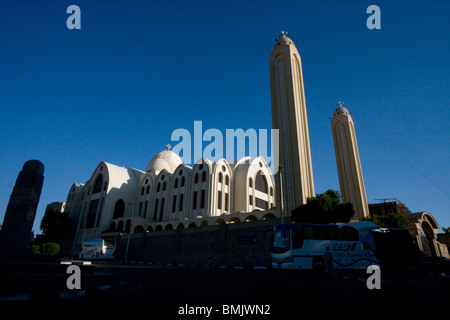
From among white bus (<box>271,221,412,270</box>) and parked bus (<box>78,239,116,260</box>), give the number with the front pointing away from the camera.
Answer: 0

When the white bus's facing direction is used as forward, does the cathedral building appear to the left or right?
on its right

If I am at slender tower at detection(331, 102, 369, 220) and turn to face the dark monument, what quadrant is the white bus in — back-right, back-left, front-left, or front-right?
front-left

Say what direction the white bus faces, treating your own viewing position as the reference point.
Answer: facing the viewer and to the left of the viewer

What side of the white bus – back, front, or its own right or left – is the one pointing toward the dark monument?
front
